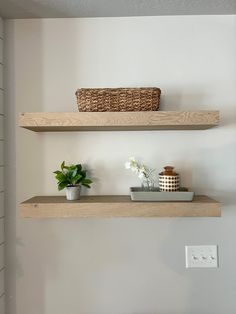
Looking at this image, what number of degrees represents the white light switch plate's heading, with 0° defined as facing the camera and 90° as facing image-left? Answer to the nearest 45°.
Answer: approximately 0°

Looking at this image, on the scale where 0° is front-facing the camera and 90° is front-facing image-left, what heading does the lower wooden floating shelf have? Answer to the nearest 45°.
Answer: approximately 0°
